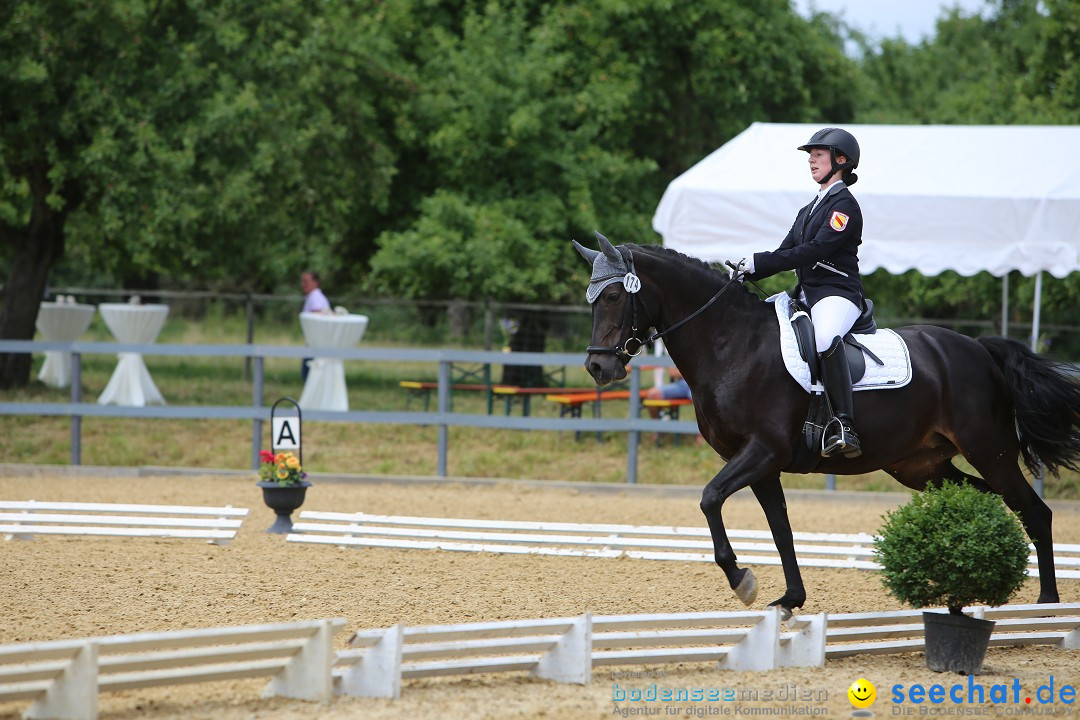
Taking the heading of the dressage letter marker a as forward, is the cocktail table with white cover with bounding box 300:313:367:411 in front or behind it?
behind

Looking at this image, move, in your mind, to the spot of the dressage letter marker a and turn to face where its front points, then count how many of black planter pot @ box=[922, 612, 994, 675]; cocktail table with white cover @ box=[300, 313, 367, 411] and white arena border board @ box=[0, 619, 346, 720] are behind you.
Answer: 1

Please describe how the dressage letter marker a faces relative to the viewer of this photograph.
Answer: facing the viewer

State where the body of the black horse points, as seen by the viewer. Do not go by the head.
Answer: to the viewer's left

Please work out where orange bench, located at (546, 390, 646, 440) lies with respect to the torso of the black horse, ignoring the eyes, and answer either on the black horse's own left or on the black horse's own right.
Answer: on the black horse's own right

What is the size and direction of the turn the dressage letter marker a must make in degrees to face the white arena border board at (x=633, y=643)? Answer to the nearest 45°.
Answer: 0° — it already faces it

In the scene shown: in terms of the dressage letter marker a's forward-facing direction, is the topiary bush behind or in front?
in front

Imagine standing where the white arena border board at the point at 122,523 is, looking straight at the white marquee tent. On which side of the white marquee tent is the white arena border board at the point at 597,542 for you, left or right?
right

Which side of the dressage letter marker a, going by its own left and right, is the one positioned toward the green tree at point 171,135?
back

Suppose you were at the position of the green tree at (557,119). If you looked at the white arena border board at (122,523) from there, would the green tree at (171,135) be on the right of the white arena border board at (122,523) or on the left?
right

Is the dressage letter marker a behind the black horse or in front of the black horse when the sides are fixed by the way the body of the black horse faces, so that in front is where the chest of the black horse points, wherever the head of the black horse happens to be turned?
in front

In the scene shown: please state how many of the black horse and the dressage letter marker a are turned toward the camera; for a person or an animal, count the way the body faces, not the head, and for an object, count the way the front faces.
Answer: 1
